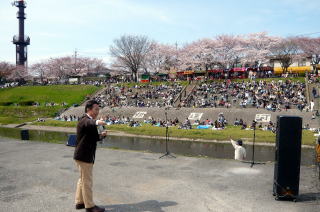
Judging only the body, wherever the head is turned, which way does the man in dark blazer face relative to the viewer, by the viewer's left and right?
facing to the right of the viewer

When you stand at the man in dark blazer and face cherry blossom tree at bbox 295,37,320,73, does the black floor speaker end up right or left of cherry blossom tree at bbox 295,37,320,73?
right

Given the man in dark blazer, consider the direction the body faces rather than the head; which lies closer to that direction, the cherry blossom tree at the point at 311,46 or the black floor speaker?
the black floor speaker

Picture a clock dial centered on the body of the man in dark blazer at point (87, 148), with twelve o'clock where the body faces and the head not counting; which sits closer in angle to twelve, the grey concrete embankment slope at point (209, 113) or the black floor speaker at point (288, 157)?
the black floor speaker

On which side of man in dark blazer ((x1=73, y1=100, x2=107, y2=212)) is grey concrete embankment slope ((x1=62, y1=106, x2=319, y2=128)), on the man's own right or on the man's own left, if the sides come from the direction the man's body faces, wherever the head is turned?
on the man's own left

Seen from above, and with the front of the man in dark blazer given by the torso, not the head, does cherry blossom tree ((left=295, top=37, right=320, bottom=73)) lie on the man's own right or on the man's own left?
on the man's own left

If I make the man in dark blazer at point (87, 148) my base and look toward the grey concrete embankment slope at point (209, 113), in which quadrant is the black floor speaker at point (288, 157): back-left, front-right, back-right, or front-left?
front-right

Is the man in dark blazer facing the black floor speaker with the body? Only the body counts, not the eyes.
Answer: yes
